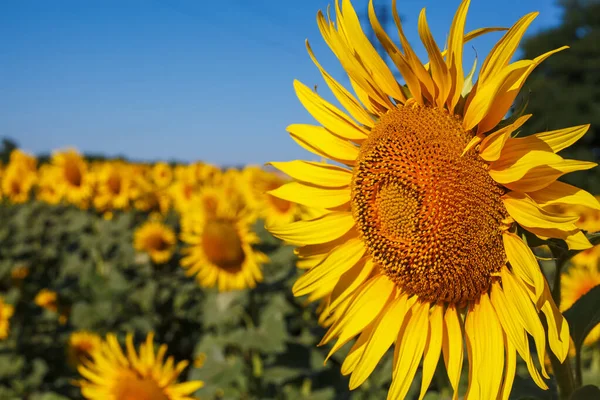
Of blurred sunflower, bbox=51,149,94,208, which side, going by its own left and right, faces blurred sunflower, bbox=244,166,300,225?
left

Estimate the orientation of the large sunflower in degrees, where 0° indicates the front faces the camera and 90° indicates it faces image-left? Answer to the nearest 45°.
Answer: approximately 45°

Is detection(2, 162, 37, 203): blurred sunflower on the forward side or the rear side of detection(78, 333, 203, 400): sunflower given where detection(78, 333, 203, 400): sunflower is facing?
on the rear side

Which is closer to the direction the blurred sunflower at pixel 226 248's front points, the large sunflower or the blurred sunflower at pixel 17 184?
the large sunflower

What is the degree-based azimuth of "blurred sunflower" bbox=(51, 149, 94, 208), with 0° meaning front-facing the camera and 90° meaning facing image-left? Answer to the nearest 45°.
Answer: approximately 45°

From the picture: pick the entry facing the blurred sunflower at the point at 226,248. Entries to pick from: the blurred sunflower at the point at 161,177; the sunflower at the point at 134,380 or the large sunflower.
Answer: the blurred sunflower at the point at 161,177

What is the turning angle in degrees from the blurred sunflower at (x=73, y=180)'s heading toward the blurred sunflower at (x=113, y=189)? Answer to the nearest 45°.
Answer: approximately 135° to its left
